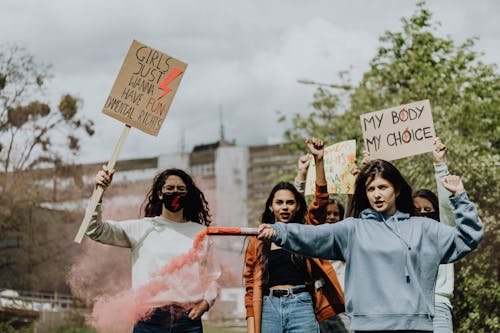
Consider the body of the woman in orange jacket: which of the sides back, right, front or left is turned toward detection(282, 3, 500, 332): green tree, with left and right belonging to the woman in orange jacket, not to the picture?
back

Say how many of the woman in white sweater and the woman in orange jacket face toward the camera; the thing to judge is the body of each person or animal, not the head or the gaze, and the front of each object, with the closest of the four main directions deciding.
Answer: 2

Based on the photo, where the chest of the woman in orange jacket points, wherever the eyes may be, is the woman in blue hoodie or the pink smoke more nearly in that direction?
the woman in blue hoodie

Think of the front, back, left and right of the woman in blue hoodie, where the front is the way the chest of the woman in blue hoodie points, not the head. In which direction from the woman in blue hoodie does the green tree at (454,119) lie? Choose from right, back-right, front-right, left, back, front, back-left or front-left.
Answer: back

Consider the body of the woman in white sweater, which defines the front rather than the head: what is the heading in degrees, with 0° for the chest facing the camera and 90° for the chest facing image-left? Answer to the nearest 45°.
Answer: approximately 0°

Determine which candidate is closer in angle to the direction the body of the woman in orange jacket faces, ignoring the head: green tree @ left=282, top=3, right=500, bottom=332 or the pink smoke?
the pink smoke

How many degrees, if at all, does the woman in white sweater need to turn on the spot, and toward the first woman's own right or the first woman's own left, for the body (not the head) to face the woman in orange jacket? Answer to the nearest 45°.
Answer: approximately 90° to the first woman's own left

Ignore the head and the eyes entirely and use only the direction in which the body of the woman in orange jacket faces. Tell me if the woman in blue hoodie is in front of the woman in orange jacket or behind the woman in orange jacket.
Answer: in front
